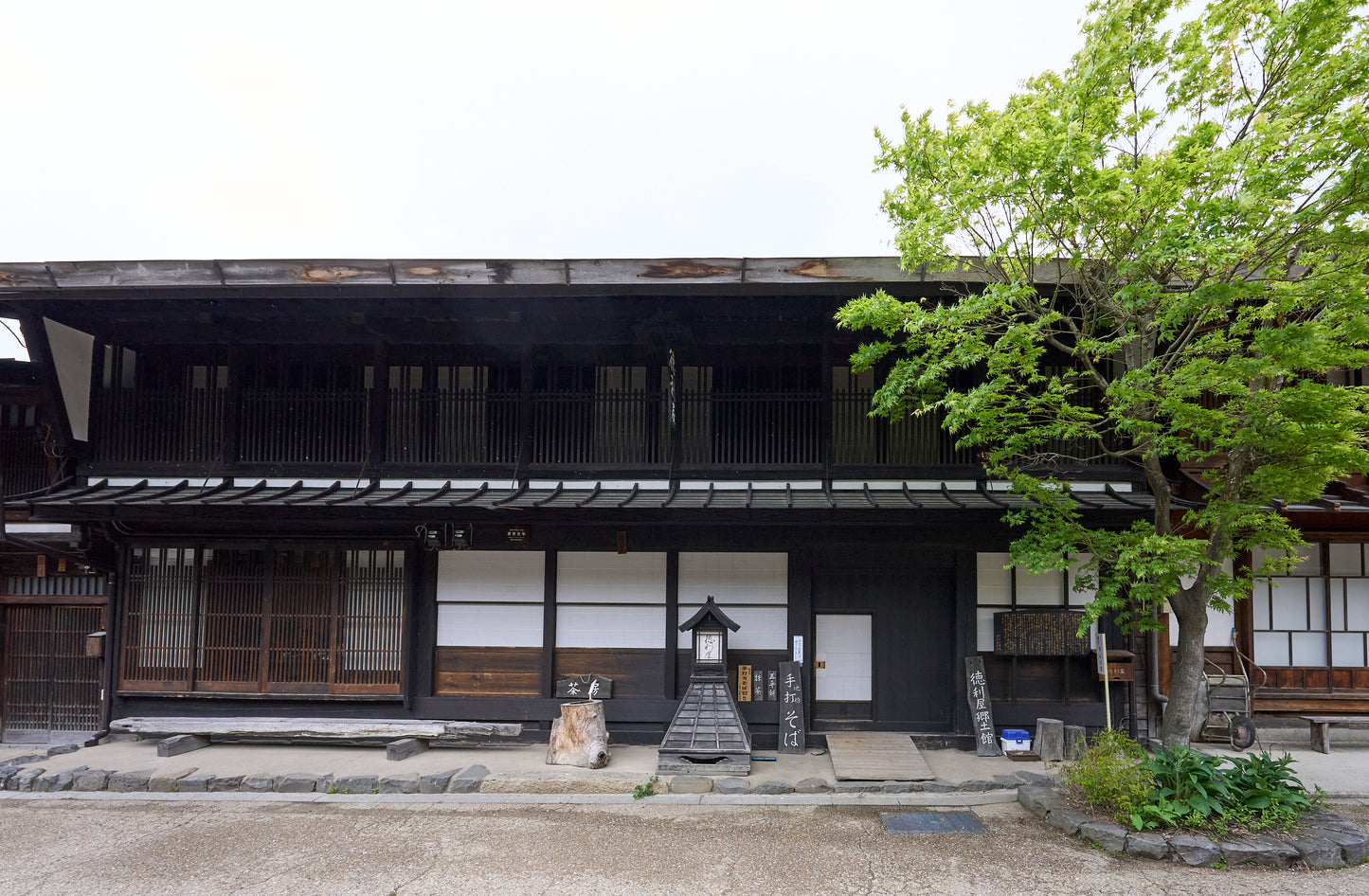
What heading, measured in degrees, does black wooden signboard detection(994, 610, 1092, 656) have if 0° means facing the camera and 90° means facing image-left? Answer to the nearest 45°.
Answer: approximately 0°
